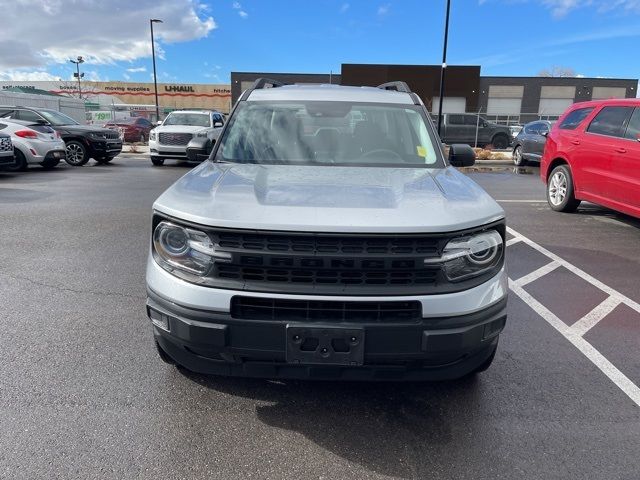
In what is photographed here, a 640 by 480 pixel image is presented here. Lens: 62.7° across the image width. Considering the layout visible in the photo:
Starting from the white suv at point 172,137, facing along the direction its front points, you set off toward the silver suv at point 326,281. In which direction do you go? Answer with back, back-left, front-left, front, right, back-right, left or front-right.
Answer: front-left

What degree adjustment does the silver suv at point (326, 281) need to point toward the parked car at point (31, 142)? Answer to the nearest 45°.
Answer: approximately 135° to its right

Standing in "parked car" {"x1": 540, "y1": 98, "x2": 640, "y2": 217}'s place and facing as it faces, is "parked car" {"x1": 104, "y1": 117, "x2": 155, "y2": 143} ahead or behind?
behind

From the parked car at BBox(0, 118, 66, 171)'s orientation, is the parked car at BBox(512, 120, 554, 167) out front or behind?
behind

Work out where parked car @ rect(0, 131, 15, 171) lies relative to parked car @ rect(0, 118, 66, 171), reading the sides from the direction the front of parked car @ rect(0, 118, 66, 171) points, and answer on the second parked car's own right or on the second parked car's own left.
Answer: on the second parked car's own left

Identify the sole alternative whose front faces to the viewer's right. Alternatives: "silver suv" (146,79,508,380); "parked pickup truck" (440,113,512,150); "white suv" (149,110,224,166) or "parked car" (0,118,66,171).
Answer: "parked pickup truck" (440,113,512,150)

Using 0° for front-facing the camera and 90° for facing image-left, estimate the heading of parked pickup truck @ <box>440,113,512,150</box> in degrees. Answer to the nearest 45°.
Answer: approximately 270°

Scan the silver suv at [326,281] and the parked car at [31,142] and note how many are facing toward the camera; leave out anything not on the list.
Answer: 1

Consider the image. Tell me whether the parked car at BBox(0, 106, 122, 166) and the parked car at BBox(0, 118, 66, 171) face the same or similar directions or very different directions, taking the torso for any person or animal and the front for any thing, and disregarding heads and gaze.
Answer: very different directions

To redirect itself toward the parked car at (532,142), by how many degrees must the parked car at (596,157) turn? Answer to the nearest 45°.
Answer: approximately 135° to its left

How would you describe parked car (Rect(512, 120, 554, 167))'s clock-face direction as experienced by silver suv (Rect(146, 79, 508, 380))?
The parked car is roughly at 7 o'clock from the silver suv.

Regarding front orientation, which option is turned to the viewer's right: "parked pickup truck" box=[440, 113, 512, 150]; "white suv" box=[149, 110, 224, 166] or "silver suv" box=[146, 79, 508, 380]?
the parked pickup truck
